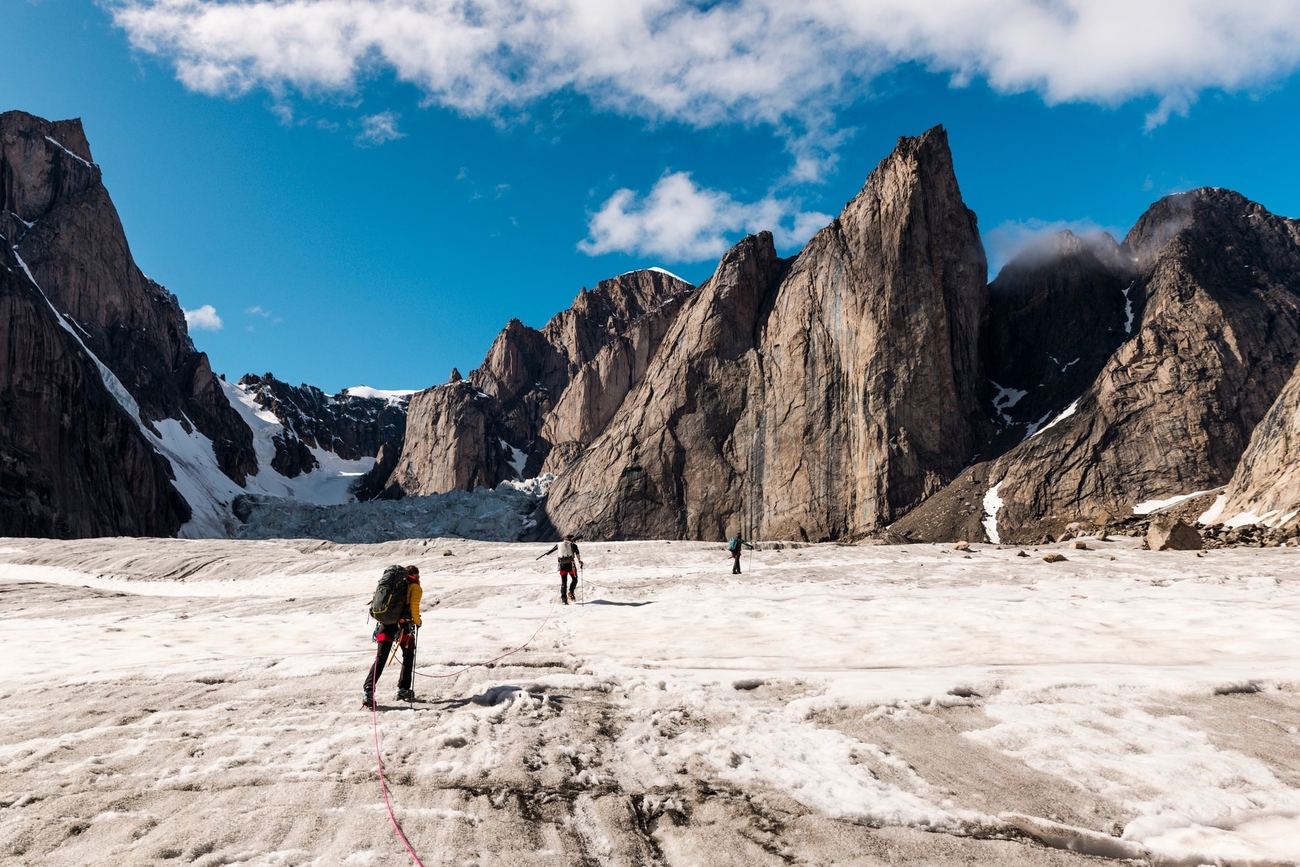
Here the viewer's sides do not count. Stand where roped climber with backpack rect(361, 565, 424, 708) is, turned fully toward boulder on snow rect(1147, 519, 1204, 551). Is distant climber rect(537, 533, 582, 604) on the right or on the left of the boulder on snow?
left

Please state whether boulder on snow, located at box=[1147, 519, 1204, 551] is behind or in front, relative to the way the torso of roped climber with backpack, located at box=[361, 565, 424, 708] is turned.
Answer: in front

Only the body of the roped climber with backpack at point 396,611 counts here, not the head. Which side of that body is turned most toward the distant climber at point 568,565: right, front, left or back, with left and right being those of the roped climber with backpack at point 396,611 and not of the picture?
front

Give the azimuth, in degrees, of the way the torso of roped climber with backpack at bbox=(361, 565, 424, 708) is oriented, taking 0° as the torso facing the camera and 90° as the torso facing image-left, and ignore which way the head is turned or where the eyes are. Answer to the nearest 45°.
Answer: approximately 225°
